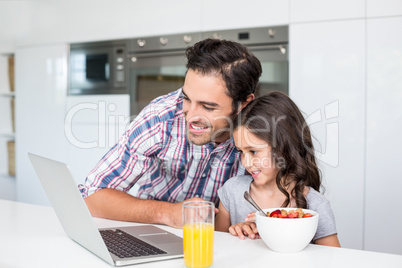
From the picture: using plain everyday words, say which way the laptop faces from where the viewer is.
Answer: facing away from the viewer and to the right of the viewer

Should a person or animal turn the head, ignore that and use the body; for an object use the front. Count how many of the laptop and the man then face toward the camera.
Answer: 1

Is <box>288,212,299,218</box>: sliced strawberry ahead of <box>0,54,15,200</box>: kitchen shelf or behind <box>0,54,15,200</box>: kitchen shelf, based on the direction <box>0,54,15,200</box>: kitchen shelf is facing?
ahead

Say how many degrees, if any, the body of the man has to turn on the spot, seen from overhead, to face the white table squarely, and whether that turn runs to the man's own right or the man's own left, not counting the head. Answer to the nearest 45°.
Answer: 0° — they already face it

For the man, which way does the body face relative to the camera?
toward the camera

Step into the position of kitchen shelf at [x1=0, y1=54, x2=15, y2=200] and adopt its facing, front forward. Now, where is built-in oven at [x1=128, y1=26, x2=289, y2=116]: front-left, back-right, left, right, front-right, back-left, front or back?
front-left

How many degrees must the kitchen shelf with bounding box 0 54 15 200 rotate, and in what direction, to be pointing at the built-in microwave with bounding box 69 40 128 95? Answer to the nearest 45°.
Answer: approximately 45° to its left

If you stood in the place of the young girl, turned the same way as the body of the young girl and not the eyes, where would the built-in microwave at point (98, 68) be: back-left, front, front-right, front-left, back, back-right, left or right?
right

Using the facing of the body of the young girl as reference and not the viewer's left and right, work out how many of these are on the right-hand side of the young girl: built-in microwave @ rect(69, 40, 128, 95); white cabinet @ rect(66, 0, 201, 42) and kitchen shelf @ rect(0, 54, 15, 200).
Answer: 3

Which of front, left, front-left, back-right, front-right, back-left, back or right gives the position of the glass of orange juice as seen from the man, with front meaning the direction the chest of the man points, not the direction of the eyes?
front

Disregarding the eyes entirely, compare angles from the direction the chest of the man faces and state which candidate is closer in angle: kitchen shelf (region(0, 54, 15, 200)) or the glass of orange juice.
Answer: the glass of orange juice
